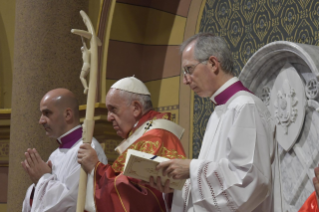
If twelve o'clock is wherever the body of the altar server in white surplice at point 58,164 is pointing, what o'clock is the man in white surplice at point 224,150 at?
The man in white surplice is roughly at 8 o'clock from the altar server in white surplice.

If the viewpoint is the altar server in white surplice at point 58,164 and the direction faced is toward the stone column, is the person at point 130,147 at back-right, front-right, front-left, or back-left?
back-right

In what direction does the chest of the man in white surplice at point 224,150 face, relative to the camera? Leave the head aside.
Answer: to the viewer's left

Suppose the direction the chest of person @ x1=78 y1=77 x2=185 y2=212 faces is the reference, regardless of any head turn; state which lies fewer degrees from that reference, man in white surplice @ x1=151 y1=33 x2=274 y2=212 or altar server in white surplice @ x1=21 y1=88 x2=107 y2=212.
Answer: the altar server in white surplice
